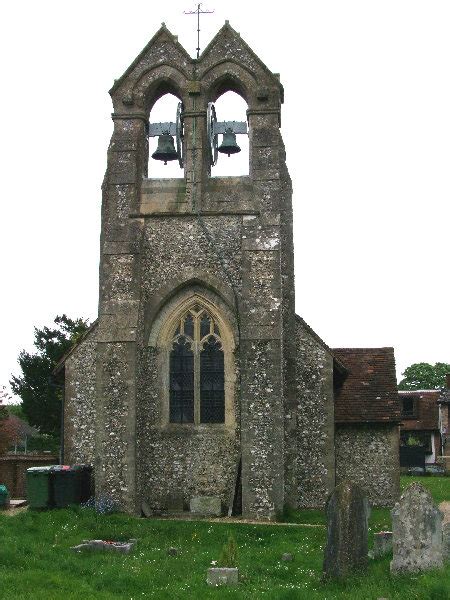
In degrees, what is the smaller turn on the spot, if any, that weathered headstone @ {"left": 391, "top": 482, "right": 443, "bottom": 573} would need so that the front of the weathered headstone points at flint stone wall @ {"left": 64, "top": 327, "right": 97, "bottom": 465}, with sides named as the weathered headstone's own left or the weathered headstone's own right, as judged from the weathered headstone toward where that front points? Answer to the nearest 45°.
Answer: approximately 135° to the weathered headstone's own right

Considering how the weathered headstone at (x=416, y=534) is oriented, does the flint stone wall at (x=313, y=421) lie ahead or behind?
behind

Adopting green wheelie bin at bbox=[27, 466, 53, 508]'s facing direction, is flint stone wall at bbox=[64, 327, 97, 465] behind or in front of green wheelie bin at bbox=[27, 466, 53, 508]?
behind

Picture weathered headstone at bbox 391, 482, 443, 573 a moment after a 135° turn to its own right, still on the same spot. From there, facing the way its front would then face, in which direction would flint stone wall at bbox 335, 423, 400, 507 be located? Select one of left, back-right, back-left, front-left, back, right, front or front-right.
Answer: front-right

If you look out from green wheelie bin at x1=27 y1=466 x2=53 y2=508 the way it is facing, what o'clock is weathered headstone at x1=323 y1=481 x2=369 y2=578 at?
The weathered headstone is roughly at 11 o'clock from the green wheelie bin.

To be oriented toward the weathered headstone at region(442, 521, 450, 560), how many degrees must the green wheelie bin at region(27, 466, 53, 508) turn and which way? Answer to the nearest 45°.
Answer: approximately 45° to its left

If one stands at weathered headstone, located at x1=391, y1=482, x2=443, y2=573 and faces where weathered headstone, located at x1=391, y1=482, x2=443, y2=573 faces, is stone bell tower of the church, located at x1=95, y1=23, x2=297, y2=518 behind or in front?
behind

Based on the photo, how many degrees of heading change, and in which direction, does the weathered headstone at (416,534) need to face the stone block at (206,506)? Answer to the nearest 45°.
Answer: approximately 135° to its right

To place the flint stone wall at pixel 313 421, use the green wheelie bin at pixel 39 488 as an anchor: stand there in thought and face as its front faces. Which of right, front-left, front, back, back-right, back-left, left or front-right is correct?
left

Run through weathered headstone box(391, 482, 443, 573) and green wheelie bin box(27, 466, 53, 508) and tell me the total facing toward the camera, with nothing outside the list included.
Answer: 2

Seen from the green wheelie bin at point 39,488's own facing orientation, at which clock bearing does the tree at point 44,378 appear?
The tree is roughly at 6 o'clock from the green wheelie bin.

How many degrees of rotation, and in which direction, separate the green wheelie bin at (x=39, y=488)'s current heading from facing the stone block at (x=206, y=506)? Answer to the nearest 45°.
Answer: approximately 90° to its left

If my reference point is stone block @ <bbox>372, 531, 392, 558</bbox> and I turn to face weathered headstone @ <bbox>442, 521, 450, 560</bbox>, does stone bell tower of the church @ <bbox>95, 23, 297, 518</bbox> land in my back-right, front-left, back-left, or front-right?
back-left

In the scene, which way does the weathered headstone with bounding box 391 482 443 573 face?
toward the camera

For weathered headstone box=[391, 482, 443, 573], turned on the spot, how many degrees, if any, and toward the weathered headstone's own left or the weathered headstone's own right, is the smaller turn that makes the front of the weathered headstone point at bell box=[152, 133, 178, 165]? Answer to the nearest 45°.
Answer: approximately 135° to the weathered headstone's own right

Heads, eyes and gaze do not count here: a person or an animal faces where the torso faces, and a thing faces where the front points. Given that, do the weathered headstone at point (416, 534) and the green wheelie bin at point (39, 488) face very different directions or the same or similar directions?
same or similar directions

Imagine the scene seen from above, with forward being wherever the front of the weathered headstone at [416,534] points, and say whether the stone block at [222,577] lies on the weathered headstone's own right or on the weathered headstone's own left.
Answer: on the weathered headstone's own right

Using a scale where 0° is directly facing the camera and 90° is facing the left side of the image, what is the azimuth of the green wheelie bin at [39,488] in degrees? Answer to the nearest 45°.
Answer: approximately 0°

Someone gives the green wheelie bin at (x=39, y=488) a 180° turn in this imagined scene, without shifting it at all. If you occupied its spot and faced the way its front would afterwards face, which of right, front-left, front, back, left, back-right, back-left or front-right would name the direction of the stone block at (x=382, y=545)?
back-right
